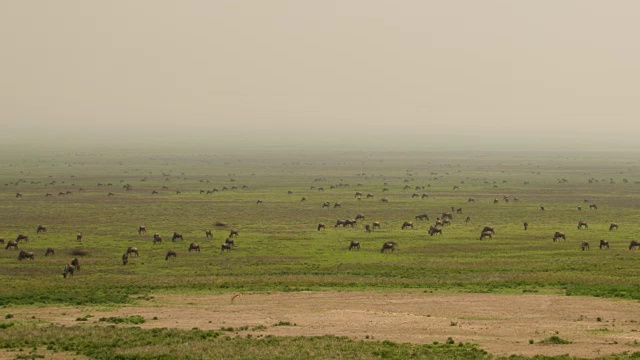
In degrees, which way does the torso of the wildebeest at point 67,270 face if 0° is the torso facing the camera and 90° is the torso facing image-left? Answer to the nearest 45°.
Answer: approximately 45°
